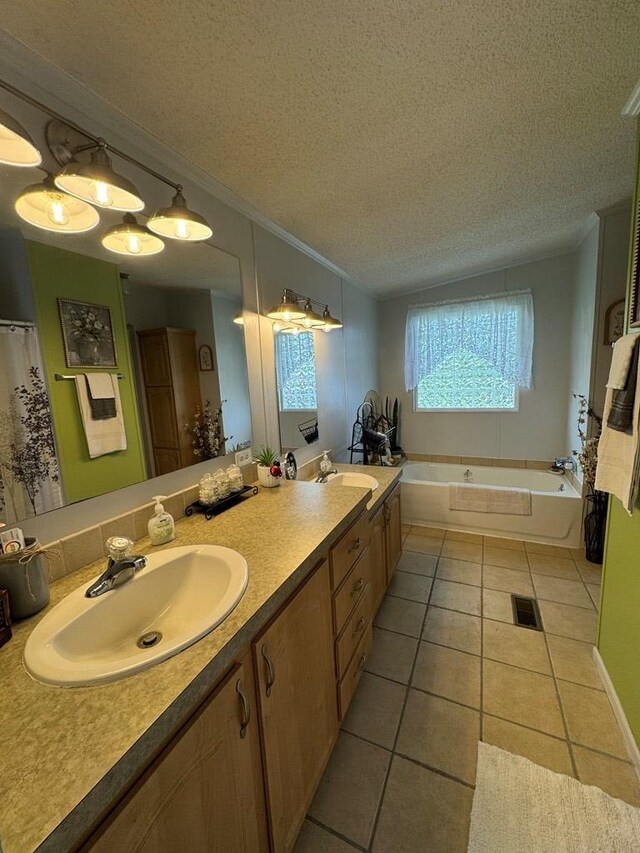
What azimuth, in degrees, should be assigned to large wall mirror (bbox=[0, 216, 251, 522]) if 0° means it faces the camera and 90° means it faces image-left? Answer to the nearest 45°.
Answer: approximately 315°

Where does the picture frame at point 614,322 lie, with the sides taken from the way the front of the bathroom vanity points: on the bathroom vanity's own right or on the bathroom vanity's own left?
on the bathroom vanity's own left

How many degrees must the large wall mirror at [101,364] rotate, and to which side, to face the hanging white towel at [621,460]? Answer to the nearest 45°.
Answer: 0° — it already faces it

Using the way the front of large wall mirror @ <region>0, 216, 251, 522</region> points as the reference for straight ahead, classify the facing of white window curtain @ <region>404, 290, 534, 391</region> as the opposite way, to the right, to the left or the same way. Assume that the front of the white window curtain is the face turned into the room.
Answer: to the right

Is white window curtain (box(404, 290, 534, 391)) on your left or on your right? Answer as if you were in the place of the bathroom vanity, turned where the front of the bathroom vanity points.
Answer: on your left

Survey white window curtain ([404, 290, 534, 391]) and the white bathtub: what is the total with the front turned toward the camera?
2

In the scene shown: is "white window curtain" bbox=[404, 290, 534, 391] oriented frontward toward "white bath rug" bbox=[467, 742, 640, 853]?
yes

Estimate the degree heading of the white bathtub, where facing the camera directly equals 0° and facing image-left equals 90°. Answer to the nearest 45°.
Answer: approximately 0°

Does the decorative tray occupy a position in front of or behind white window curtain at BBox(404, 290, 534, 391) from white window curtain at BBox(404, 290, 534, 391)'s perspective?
in front
